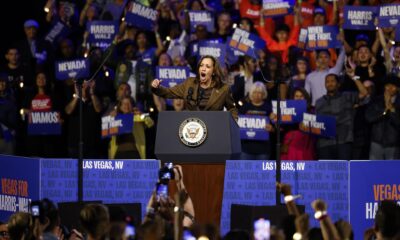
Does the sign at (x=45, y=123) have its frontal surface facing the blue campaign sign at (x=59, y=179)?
yes

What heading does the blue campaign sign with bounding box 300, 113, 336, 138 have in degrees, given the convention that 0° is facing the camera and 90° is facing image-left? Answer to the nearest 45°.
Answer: approximately 0°

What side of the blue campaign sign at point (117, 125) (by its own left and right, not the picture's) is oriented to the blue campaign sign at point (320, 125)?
left

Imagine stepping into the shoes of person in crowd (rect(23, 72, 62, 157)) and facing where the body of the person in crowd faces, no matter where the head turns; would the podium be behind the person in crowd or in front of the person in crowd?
in front

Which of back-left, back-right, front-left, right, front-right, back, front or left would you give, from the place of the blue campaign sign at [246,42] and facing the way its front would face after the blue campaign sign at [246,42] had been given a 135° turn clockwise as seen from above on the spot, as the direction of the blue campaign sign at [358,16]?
back-right

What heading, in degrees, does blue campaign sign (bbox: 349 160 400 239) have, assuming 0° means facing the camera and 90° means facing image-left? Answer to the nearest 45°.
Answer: approximately 0°
